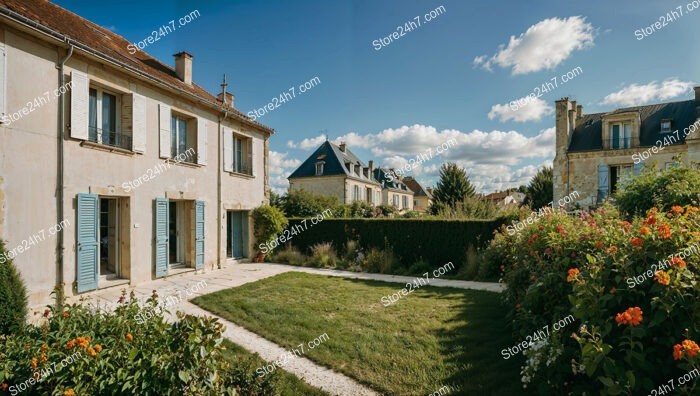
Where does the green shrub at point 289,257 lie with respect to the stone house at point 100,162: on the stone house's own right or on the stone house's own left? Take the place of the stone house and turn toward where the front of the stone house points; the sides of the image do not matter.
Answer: on the stone house's own left

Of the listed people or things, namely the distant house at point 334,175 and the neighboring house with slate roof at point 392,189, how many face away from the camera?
0

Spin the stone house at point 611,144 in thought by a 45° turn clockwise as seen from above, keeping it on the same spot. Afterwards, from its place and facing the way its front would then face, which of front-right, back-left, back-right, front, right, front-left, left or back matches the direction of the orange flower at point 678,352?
front-left

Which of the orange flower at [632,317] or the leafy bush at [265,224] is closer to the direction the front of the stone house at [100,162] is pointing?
the orange flower

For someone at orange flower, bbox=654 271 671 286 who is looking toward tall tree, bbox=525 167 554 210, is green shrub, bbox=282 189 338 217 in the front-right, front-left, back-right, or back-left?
front-left

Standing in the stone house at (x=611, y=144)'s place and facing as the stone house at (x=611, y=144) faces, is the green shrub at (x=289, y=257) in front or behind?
in front

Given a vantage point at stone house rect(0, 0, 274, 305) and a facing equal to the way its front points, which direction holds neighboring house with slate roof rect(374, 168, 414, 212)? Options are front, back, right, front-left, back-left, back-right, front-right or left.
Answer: left

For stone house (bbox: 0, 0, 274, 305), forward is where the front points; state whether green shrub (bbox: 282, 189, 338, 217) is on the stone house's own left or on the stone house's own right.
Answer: on the stone house's own left

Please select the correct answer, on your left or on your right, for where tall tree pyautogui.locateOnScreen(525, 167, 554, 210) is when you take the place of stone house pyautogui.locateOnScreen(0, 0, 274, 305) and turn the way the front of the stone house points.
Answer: on your left

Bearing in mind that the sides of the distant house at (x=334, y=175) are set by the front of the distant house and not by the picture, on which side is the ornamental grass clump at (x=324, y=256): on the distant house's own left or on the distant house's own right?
on the distant house's own right

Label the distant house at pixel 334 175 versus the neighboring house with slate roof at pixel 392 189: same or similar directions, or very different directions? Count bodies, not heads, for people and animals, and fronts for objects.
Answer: same or similar directions

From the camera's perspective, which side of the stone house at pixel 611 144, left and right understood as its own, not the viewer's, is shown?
front

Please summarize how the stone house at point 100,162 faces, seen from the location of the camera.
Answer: facing the viewer and to the right of the viewer

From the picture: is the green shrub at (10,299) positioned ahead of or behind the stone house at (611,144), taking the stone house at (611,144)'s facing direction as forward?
ahead
